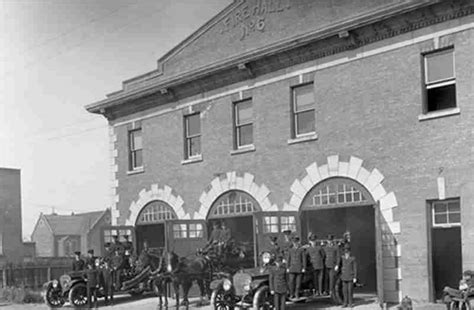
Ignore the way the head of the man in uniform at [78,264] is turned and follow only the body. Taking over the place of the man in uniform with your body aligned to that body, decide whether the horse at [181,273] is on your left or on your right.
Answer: on your left

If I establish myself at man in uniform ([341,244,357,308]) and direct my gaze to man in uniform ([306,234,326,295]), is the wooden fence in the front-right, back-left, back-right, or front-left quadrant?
front-right

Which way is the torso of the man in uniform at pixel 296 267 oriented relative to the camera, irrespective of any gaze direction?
toward the camera

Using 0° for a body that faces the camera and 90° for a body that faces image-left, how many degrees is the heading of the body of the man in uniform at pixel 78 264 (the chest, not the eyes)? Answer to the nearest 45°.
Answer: approximately 45°

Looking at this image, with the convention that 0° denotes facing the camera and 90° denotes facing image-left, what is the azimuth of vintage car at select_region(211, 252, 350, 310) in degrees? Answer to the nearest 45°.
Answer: approximately 45°

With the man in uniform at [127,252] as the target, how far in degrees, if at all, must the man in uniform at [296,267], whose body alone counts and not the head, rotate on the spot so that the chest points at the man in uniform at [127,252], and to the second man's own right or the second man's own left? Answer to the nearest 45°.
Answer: approximately 135° to the second man's own right

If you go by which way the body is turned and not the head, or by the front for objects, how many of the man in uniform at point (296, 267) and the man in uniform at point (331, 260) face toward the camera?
2

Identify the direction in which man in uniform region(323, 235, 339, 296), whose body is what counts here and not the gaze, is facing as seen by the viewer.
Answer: toward the camera

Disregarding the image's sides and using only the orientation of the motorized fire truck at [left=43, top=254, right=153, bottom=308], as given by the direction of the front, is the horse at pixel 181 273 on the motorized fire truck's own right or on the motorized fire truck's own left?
on the motorized fire truck's own left

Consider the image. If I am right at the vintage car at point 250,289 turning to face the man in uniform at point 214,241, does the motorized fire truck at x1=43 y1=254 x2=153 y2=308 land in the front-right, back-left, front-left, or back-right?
front-left
